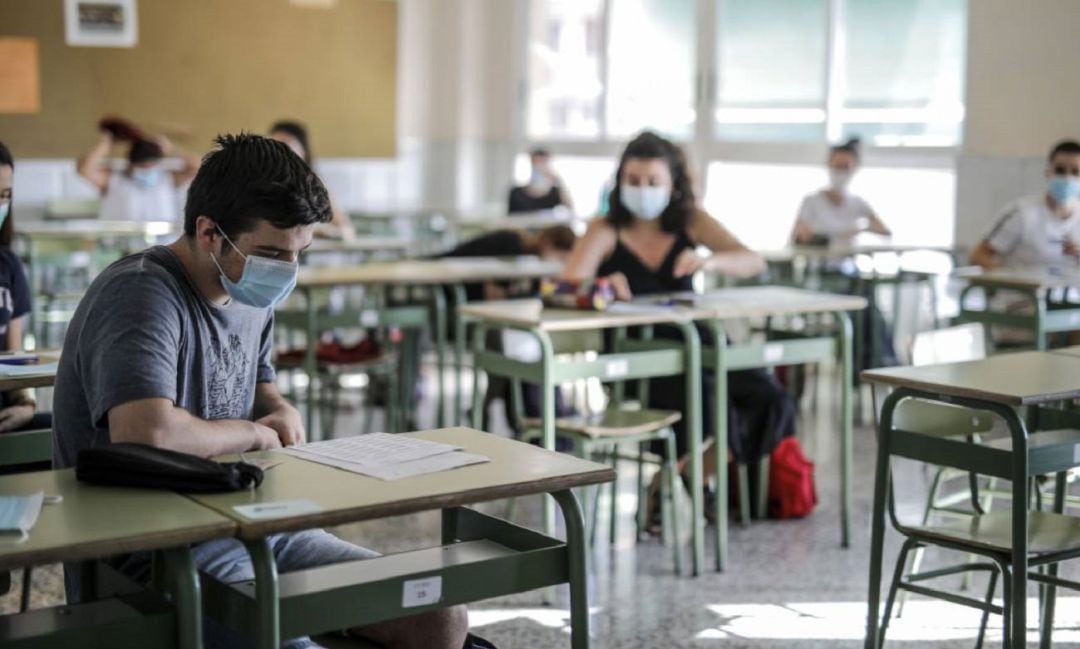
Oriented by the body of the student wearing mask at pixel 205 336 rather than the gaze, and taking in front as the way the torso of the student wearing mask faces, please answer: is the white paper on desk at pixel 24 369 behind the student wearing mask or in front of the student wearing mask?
behind

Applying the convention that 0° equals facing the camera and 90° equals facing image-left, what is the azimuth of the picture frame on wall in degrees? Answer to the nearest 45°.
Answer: approximately 0°

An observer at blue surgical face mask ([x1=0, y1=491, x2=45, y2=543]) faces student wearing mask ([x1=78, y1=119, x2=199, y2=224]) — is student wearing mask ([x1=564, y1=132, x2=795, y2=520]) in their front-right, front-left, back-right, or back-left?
front-right

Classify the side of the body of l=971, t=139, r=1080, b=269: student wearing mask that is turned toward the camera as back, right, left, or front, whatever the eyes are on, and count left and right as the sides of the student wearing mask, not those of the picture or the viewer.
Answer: front

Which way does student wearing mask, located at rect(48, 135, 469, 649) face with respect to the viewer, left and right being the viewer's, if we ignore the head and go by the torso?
facing the viewer and to the right of the viewer

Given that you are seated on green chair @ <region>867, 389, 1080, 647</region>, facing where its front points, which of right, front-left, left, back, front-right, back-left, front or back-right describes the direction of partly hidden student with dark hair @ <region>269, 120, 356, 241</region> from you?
back

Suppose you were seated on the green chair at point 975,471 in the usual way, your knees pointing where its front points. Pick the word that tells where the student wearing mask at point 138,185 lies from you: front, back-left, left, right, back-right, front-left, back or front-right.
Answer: back

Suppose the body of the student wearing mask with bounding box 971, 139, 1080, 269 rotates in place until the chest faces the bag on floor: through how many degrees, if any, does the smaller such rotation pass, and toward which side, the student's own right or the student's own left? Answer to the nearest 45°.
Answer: approximately 45° to the student's own right

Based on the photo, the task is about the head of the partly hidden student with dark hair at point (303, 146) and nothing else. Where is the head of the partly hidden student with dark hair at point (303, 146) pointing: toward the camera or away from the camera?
toward the camera

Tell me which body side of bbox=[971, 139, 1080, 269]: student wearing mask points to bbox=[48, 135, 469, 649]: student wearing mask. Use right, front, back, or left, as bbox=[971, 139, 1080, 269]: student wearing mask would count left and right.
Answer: front

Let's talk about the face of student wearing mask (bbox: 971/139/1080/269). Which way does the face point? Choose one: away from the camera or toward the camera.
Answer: toward the camera

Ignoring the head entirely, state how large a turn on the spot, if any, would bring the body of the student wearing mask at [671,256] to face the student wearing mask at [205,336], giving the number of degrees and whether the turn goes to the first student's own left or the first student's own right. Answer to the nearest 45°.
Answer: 0° — they already face them

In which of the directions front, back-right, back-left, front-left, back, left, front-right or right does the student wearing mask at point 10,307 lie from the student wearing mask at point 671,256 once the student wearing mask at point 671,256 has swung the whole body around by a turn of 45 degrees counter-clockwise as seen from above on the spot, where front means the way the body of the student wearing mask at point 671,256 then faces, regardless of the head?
right

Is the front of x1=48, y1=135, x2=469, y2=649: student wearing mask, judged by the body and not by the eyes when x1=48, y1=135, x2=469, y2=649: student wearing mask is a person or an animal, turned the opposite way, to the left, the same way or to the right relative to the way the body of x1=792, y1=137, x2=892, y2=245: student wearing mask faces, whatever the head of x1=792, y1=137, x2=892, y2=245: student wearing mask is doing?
to the left

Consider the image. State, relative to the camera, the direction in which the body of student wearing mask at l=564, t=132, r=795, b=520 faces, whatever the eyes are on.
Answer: toward the camera
